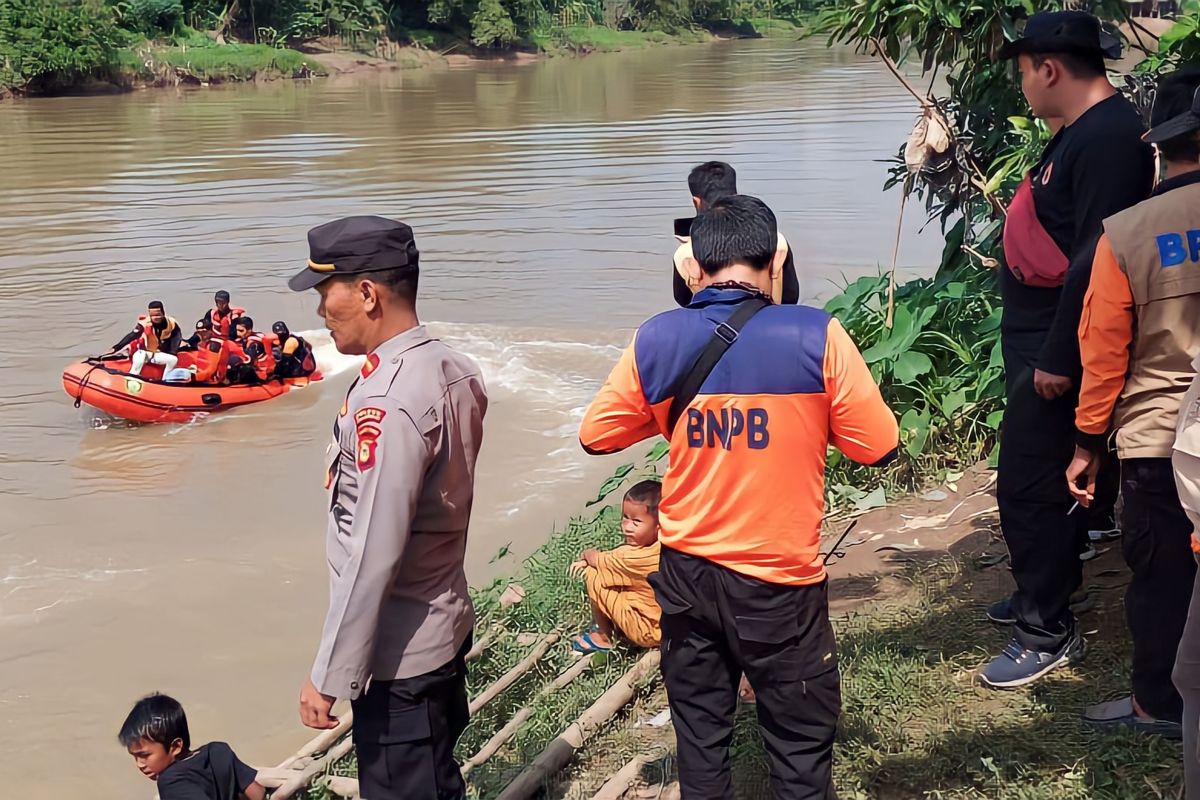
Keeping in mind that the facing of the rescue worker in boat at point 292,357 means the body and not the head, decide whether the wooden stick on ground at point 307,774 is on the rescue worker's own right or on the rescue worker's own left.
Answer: on the rescue worker's own left

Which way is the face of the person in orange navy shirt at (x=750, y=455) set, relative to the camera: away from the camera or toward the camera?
away from the camera

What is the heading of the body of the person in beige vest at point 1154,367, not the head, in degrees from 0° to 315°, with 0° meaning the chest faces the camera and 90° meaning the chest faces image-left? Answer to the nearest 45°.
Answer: approximately 135°

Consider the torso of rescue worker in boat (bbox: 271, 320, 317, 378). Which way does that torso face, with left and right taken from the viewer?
facing to the left of the viewer

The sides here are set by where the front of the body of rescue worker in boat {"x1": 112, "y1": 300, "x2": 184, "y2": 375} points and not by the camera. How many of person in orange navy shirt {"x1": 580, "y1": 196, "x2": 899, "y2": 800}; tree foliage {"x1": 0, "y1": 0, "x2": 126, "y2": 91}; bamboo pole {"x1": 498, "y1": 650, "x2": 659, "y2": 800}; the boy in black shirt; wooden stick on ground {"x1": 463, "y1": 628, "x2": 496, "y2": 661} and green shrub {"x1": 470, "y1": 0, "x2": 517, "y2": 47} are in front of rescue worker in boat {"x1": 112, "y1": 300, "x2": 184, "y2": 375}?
4

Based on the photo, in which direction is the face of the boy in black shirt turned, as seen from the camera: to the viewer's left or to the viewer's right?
to the viewer's left

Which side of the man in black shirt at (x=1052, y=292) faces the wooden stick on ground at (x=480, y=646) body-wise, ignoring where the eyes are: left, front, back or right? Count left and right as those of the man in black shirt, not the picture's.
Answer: front

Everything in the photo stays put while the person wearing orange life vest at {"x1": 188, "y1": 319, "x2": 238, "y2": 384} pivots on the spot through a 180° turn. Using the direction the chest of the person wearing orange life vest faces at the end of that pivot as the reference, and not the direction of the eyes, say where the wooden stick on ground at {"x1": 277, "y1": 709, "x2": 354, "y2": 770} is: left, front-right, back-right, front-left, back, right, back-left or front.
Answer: back-right

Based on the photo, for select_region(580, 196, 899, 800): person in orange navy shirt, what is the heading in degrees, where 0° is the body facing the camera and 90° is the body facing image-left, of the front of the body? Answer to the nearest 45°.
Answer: approximately 180°

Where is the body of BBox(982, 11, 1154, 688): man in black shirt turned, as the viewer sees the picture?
to the viewer's left

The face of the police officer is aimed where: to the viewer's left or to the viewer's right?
to the viewer's left

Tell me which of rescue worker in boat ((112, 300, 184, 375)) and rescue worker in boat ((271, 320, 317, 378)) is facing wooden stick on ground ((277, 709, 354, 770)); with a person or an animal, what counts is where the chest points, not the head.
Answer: rescue worker in boat ((112, 300, 184, 375))

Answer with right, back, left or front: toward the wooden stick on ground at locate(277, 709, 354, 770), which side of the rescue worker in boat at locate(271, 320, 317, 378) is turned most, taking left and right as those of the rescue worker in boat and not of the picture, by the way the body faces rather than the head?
left

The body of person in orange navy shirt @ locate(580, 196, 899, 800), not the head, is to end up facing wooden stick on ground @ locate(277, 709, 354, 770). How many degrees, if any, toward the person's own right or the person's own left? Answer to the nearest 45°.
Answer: approximately 45° to the person's own left

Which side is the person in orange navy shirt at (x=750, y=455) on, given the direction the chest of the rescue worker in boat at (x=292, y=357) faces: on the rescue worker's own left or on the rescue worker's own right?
on the rescue worker's own left

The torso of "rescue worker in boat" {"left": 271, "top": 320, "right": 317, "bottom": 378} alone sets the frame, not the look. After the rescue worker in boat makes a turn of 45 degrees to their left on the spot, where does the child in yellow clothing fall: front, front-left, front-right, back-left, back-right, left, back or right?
front-left

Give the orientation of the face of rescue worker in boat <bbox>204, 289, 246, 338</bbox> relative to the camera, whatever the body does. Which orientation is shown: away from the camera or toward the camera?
toward the camera

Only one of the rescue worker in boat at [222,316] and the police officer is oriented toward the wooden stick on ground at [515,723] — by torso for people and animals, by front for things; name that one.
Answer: the rescue worker in boat
